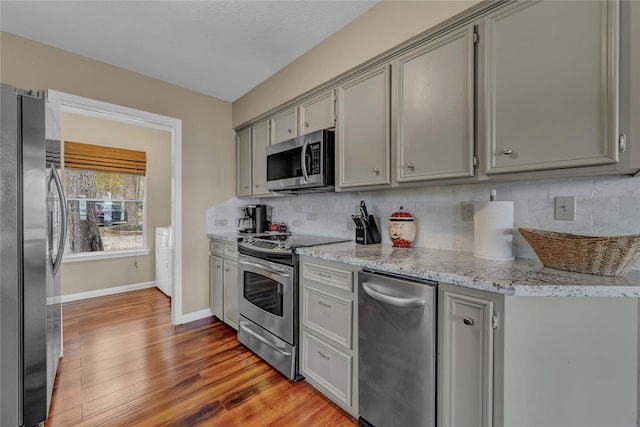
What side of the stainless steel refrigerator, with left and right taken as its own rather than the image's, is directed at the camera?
right

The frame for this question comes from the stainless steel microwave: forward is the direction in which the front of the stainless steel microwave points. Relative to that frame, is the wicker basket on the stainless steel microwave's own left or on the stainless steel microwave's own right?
on the stainless steel microwave's own left

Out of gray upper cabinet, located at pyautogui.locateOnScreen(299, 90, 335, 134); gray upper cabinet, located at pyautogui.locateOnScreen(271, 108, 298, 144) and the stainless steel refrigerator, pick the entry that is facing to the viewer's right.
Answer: the stainless steel refrigerator

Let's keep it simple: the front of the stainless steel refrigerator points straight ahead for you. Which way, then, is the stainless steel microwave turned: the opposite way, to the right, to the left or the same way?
the opposite way

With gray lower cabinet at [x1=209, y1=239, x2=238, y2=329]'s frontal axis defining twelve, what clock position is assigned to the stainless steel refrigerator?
The stainless steel refrigerator is roughly at 12 o'clock from the gray lower cabinet.

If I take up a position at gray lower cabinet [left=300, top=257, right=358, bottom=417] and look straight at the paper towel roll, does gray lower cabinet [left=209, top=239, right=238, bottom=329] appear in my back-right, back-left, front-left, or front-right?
back-left

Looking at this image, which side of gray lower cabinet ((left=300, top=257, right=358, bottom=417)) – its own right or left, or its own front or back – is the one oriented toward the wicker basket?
left

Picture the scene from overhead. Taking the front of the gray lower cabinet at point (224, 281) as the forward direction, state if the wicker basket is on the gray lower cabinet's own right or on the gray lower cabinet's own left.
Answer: on the gray lower cabinet's own left

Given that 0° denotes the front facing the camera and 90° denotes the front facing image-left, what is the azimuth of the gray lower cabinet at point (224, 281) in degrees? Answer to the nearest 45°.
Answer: approximately 45°

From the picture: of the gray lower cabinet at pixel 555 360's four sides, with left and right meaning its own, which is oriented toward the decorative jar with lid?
right
